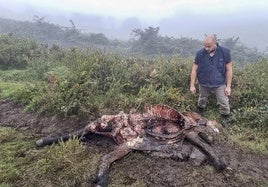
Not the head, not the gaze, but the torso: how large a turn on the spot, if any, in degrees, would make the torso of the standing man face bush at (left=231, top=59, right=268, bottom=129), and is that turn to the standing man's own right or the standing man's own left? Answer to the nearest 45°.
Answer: approximately 135° to the standing man's own left

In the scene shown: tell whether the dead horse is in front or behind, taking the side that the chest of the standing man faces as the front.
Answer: in front

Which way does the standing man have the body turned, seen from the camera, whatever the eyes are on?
toward the camera

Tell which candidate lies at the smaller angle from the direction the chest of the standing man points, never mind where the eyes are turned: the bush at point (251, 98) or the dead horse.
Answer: the dead horse
